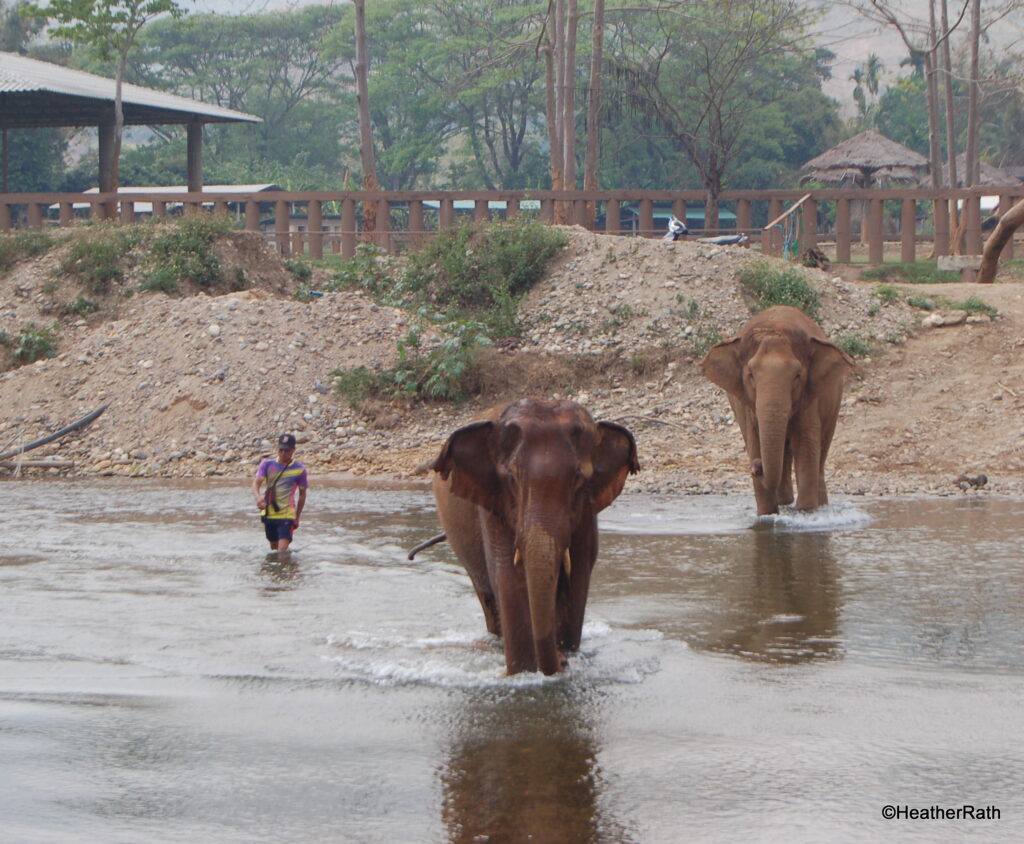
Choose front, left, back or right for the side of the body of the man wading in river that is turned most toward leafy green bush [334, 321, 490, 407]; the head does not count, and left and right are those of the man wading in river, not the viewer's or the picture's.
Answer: back

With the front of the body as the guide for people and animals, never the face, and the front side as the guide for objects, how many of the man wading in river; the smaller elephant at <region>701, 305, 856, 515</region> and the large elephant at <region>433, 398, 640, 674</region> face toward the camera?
3

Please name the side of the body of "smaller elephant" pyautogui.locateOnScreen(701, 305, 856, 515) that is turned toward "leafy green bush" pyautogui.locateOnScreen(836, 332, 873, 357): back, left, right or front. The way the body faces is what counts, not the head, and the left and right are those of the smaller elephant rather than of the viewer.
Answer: back

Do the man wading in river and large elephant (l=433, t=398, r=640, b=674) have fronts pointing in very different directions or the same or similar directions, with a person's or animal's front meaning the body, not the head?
same or similar directions

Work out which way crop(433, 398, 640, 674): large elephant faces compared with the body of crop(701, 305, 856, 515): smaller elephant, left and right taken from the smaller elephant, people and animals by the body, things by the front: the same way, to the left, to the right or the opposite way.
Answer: the same way

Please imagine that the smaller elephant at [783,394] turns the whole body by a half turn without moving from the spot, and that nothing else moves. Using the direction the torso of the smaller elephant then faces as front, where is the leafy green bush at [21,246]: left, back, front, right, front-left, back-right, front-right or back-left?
front-left

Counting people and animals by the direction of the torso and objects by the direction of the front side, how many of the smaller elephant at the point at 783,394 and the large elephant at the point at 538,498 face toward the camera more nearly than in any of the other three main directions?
2

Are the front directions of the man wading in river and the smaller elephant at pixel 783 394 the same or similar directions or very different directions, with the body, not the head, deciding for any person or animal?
same or similar directions

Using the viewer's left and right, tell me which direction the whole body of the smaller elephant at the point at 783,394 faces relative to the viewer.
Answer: facing the viewer

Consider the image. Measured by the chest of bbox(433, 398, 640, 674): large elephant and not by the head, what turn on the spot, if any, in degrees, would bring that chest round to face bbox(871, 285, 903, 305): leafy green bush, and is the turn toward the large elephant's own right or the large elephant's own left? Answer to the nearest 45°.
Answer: approximately 180°

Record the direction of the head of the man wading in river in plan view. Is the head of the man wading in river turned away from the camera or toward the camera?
toward the camera
